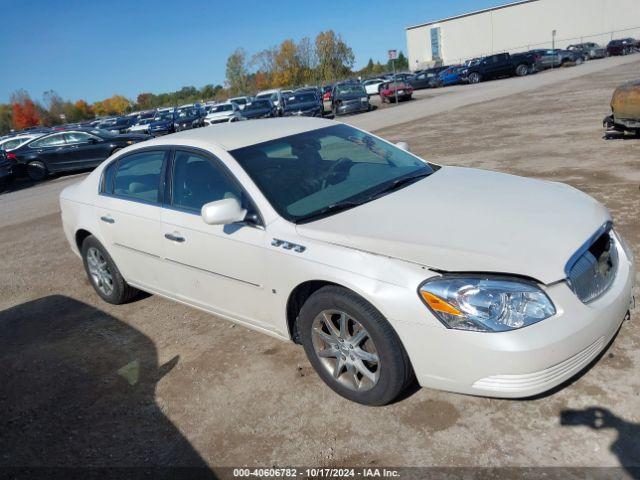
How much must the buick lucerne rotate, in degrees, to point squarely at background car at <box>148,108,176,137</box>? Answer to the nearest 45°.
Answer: approximately 135° to its left

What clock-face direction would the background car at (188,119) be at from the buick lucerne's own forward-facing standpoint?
The background car is roughly at 7 o'clock from the buick lucerne.

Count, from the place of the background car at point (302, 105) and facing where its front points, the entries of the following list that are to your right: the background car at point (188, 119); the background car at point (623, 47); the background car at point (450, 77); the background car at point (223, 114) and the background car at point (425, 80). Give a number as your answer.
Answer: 2

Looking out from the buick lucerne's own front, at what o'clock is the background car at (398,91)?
The background car is roughly at 8 o'clock from the buick lucerne.

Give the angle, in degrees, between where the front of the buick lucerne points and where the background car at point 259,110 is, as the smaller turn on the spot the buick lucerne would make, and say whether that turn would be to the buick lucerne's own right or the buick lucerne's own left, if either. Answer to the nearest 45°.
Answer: approximately 135° to the buick lucerne's own left

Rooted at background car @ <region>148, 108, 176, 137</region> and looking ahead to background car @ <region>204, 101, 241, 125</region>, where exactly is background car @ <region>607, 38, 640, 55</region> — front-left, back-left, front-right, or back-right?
front-left

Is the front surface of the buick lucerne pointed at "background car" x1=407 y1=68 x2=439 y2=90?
no

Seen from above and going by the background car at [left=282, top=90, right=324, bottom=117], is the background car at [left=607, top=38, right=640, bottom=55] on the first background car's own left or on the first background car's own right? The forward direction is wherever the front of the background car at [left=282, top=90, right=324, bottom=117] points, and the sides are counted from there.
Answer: on the first background car's own left

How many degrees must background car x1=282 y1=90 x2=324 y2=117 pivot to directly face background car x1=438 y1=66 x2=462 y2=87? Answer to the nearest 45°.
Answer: approximately 135° to its left

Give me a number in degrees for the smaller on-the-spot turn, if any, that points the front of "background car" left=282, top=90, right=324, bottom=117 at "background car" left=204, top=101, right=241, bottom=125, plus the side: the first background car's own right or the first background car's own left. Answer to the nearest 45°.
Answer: approximately 90° to the first background car's own right

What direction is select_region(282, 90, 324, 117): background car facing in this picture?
toward the camera

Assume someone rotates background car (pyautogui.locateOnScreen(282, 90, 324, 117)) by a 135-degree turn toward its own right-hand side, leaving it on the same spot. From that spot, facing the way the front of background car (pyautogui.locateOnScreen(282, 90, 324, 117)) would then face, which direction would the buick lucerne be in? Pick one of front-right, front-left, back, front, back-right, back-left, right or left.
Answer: back-left

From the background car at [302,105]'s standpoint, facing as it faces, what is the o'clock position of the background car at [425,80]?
the background car at [425,80] is roughly at 7 o'clock from the background car at [302,105].

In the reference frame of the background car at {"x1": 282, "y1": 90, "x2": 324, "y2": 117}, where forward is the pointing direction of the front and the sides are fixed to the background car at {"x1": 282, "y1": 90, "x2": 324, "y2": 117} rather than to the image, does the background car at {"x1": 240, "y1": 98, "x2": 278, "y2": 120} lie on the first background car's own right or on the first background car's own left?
on the first background car's own right
